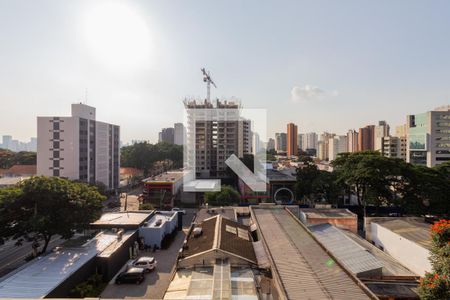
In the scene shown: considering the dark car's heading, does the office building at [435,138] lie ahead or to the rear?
to the rear

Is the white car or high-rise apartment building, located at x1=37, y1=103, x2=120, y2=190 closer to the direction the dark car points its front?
the high-rise apartment building

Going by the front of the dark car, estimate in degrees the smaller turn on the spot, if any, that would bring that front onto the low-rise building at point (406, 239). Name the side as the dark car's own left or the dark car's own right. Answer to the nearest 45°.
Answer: approximately 180°

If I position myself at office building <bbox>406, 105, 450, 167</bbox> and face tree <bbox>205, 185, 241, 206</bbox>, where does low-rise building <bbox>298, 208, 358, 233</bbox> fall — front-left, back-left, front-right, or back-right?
front-left

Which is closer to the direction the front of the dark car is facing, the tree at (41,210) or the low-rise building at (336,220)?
the tree

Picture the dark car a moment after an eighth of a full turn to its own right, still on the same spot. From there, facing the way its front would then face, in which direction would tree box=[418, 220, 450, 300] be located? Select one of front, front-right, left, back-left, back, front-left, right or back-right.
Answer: back
